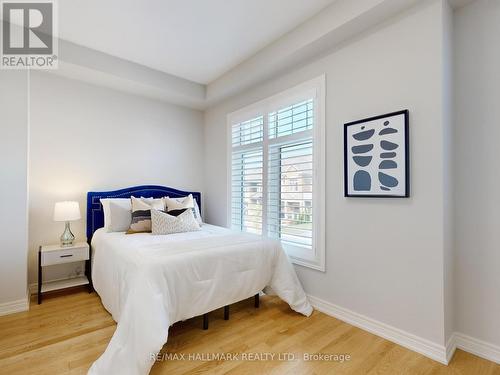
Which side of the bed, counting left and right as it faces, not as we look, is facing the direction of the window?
left

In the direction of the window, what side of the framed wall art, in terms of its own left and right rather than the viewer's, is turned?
right

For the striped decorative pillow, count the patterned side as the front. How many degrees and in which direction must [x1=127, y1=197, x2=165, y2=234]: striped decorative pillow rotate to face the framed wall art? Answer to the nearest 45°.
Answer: approximately 45° to its left

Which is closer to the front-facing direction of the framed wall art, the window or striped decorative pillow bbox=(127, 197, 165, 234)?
the striped decorative pillow

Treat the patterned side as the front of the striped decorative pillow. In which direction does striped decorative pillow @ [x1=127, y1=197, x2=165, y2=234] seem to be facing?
toward the camera

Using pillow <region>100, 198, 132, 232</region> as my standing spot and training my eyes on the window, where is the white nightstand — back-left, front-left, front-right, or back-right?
back-right

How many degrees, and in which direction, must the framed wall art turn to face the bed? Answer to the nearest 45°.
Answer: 0° — it already faces it

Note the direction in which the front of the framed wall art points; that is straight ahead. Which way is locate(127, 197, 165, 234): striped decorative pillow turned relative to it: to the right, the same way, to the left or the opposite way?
to the left

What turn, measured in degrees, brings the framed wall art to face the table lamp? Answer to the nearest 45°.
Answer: approximately 45° to its right

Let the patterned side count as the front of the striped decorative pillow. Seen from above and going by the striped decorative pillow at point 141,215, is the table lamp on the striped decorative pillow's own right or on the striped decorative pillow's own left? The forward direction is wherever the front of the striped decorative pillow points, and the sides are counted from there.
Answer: on the striped decorative pillow's own right

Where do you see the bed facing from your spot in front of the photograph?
facing the viewer and to the right of the viewer

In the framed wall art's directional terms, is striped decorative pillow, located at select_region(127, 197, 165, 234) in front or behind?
in front

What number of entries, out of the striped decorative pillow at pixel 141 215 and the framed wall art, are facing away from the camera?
0
